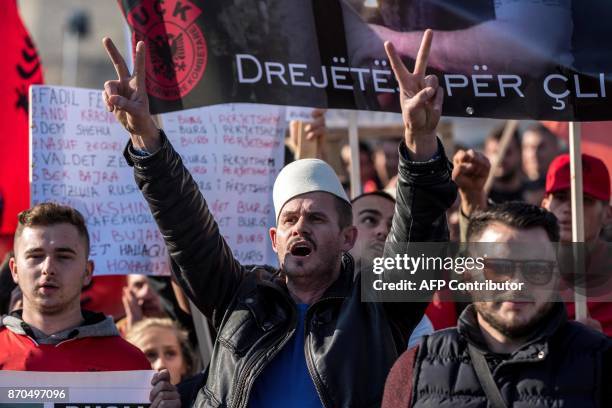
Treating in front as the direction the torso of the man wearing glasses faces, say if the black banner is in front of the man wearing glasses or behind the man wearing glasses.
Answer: behind

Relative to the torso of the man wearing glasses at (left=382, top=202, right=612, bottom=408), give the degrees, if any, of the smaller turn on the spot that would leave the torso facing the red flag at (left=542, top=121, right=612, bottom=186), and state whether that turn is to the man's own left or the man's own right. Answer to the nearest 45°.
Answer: approximately 180°

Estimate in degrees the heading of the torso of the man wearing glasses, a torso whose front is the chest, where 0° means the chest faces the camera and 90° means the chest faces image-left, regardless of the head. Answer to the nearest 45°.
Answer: approximately 0°

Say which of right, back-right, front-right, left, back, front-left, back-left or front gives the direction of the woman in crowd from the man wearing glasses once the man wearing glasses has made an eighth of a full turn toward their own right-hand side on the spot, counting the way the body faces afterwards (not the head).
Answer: right

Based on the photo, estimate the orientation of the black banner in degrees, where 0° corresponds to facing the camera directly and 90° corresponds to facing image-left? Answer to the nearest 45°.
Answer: approximately 0°

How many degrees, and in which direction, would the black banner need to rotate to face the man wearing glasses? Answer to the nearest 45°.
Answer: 0° — it already faces them

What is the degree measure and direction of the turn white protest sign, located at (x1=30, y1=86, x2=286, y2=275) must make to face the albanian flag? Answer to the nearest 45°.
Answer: approximately 135° to its right
